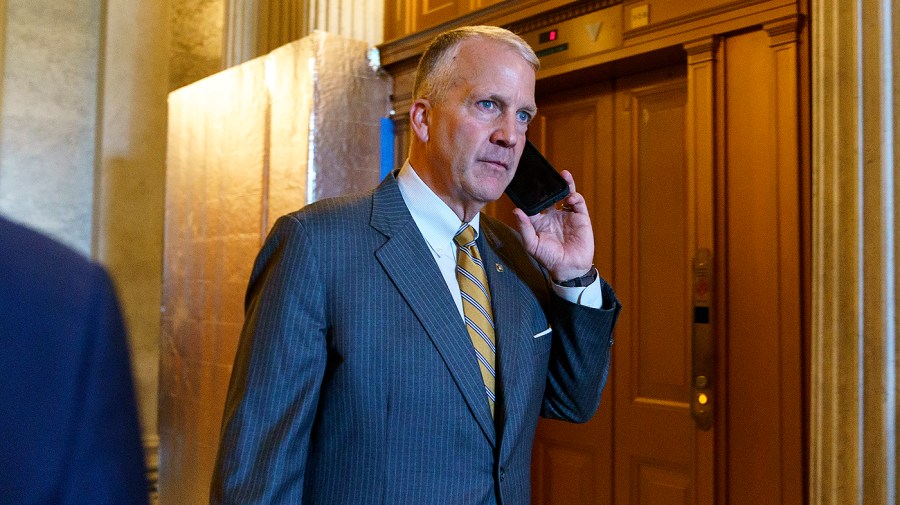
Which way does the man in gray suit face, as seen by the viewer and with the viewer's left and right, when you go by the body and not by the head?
facing the viewer and to the right of the viewer

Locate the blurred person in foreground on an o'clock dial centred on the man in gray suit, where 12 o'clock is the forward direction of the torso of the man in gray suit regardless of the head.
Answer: The blurred person in foreground is roughly at 2 o'clock from the man in gray suit.

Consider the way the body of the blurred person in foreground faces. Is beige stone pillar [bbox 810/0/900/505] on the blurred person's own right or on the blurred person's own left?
on the blurred person's own right

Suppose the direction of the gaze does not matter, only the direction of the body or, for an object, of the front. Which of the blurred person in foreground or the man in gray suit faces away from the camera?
the blurred person in foreground

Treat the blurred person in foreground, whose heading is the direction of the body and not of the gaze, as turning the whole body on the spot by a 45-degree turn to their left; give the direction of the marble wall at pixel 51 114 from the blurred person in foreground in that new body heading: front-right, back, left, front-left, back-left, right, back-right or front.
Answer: front-right

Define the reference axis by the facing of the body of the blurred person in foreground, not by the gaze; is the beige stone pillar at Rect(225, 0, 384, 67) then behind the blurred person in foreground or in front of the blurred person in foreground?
in front

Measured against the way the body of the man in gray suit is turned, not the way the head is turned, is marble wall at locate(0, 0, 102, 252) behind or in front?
behind

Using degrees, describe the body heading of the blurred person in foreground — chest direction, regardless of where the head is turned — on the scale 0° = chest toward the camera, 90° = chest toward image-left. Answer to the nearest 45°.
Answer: approximately 180°

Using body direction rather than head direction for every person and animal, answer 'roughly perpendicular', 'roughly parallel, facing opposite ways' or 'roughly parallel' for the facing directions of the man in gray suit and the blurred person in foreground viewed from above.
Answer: roughly parallel, facing opposite ways

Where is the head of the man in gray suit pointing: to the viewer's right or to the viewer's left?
to the viewer's right

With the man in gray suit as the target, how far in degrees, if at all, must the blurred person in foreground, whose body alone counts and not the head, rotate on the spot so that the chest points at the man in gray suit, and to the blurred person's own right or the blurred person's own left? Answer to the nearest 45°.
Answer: approximately 45° to the blurred person's own right

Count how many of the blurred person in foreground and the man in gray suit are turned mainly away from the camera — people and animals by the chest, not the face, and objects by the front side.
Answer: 1
